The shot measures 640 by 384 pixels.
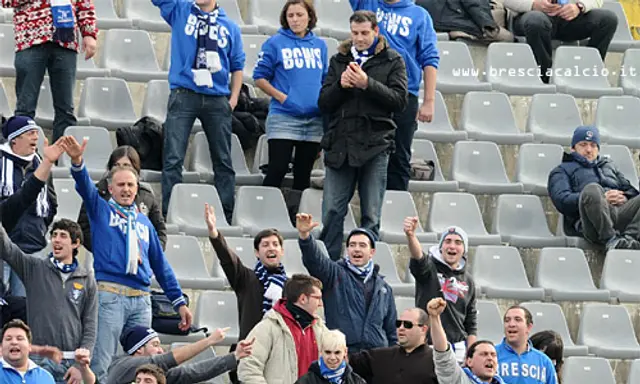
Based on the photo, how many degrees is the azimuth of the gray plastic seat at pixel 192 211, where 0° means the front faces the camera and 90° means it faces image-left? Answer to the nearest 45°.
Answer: approximately 315°

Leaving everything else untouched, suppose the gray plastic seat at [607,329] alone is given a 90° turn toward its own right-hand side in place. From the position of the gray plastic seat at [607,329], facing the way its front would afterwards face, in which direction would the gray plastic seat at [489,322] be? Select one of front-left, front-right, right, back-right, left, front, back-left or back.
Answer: front

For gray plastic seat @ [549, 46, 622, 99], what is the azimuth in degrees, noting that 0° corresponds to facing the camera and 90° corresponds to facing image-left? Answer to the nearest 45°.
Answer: approximately 315°

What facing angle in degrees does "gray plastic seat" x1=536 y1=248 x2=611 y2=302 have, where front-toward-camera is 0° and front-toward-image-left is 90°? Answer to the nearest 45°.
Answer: approximately 315°

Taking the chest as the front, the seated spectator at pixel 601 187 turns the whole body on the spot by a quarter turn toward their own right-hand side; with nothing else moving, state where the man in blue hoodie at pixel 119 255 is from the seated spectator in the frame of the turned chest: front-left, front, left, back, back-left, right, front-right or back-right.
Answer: front

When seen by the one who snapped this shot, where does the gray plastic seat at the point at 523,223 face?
facing the viewer and to the right of the viewer

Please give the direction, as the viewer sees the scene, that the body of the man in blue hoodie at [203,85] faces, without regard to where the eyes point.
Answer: toward the camera
